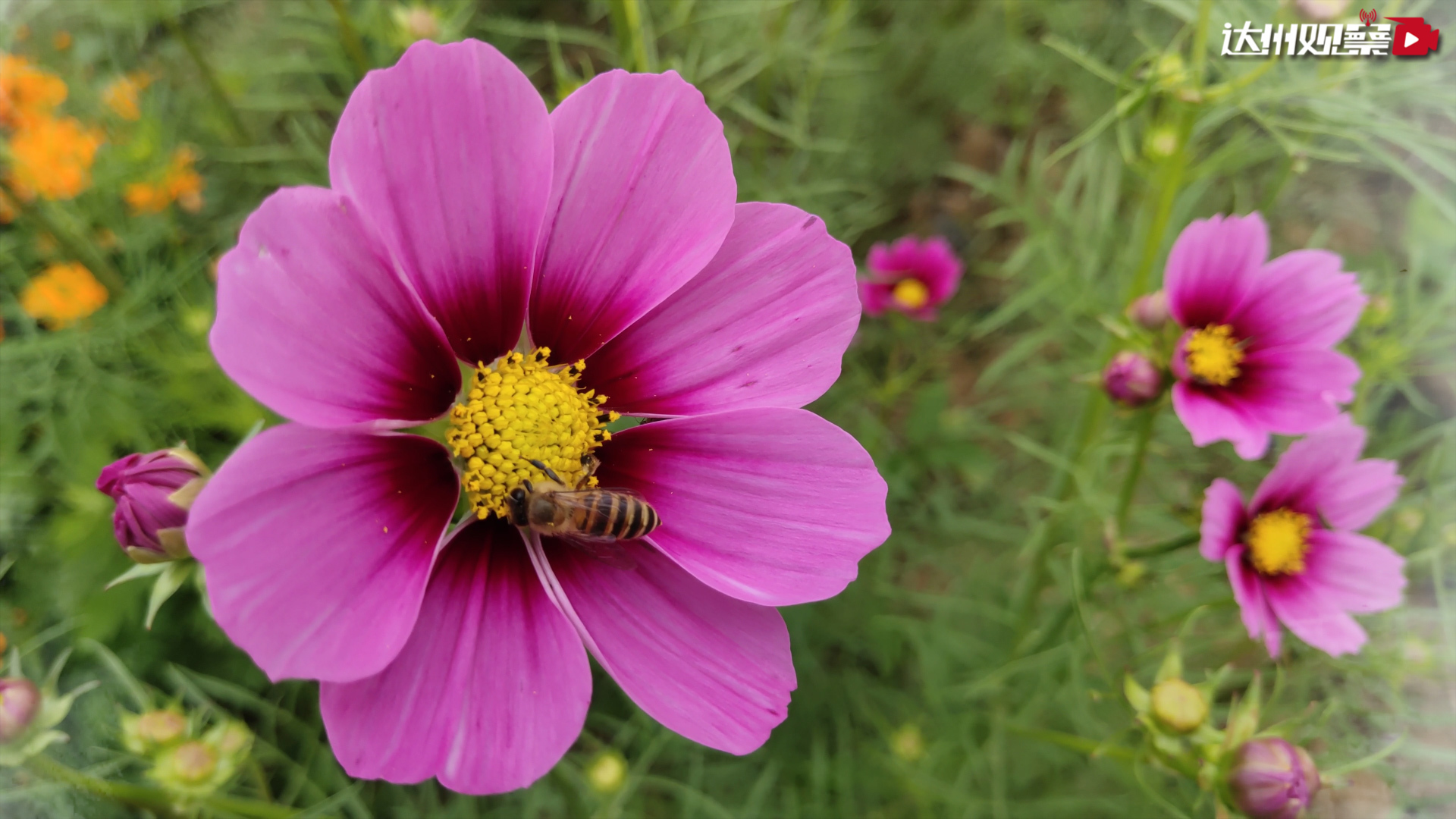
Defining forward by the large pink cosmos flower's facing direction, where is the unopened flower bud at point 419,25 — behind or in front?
behind

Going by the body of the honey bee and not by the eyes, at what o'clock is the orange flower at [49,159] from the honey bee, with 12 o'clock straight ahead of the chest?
The orange flower is roughly at 2 o'clock from the honey bee.

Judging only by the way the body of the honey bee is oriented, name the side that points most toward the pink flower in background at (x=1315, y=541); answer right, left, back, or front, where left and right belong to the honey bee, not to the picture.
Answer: back

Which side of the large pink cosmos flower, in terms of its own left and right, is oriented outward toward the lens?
front

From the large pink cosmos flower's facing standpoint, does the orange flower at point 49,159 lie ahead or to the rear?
to the rear

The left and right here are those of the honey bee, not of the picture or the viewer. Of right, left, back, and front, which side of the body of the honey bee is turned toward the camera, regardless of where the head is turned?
left

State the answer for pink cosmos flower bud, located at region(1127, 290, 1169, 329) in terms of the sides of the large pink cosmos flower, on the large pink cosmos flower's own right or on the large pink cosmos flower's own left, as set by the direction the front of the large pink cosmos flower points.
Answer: on the large pink cosmos flower's own left
